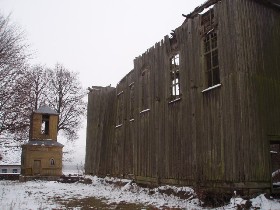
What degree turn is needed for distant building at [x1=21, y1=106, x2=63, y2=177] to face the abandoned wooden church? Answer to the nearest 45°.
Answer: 0° — it already faces it

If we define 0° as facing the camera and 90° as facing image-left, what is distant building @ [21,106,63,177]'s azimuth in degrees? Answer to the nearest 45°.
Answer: approximately 0°
